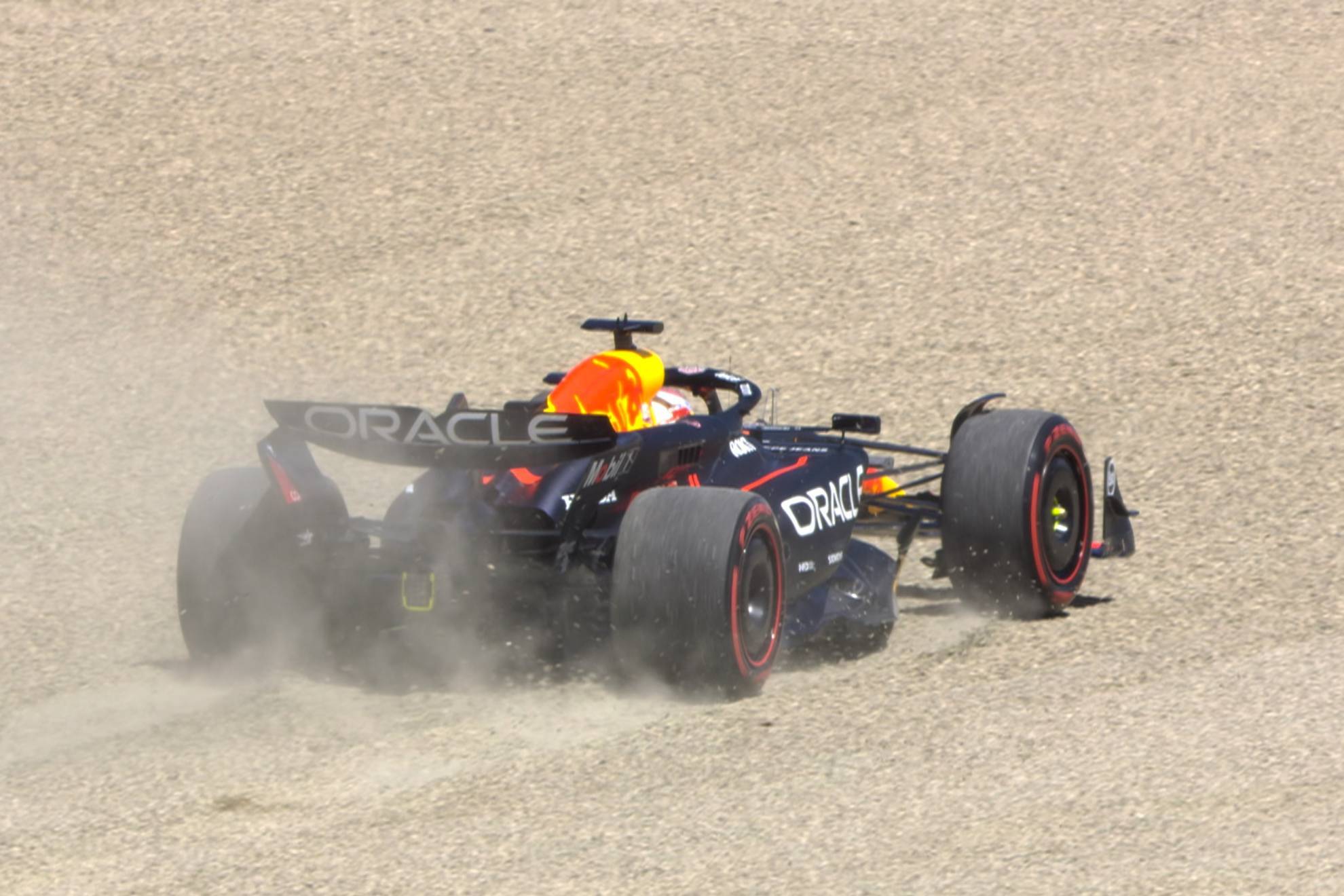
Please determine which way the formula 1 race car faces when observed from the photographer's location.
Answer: facing away from the viewer and to the right of the viewer
